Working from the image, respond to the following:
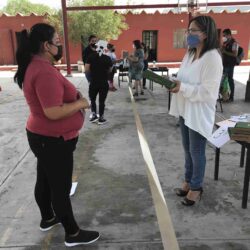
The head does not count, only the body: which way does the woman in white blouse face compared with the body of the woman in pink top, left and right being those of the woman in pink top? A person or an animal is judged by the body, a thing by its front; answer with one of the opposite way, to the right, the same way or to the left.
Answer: the opposite way

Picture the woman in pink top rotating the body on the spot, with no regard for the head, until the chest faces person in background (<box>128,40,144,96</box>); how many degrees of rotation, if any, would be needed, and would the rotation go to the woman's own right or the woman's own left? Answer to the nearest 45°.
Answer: approximately 90° to the woman's own left

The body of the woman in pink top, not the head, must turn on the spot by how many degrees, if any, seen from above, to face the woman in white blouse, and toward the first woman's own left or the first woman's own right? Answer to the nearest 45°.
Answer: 0° — they already face them

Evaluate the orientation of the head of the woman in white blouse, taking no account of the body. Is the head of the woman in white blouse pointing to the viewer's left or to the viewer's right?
to the viewer's left

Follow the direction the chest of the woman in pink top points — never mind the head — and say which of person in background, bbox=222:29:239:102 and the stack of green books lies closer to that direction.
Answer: the stack of green books

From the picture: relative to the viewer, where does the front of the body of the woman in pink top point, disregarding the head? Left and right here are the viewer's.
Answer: facing to the right of the viewer

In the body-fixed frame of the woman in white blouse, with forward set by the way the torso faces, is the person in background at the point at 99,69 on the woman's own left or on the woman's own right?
on the woman's own right

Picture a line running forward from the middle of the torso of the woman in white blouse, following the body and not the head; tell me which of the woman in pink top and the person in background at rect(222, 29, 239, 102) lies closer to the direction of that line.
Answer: the woman in pink top

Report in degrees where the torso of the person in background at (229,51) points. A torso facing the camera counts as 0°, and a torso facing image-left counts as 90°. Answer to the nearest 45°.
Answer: approximately 45°

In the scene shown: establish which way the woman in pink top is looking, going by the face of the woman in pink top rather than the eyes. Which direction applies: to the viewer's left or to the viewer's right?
to the viewer's right

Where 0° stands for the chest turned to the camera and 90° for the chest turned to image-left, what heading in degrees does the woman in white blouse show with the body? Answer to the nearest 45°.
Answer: approximately 45°
